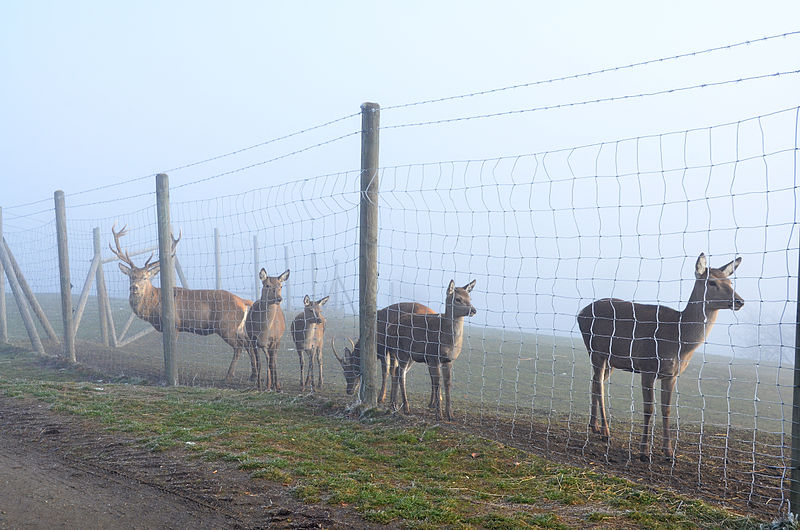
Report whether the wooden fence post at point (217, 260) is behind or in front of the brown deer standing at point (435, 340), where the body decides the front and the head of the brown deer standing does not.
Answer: behind

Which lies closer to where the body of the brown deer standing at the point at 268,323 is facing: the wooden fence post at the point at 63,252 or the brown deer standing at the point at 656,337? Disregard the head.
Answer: the brown deer standing

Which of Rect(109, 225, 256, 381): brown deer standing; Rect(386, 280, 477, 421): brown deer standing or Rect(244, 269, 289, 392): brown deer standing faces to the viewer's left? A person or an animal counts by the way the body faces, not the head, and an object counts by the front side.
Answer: Rect(109, 225, 256, 381): brown deer standing

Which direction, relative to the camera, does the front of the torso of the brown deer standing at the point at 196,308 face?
to the viewer's left

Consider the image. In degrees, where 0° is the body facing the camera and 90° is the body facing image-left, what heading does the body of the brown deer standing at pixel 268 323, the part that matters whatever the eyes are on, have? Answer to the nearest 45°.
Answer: approximately 0°

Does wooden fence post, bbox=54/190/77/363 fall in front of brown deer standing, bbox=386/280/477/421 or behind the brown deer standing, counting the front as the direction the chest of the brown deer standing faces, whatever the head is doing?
behind

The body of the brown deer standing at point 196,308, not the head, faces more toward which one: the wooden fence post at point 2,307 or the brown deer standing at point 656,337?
the wooden fence post

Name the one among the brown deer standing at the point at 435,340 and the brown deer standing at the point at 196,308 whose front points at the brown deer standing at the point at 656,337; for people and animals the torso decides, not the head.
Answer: the brown deer standing at the point at 435,340

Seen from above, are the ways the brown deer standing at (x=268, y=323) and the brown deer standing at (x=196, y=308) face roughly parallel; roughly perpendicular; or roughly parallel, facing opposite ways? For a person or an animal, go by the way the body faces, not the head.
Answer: roughly perpendicular
